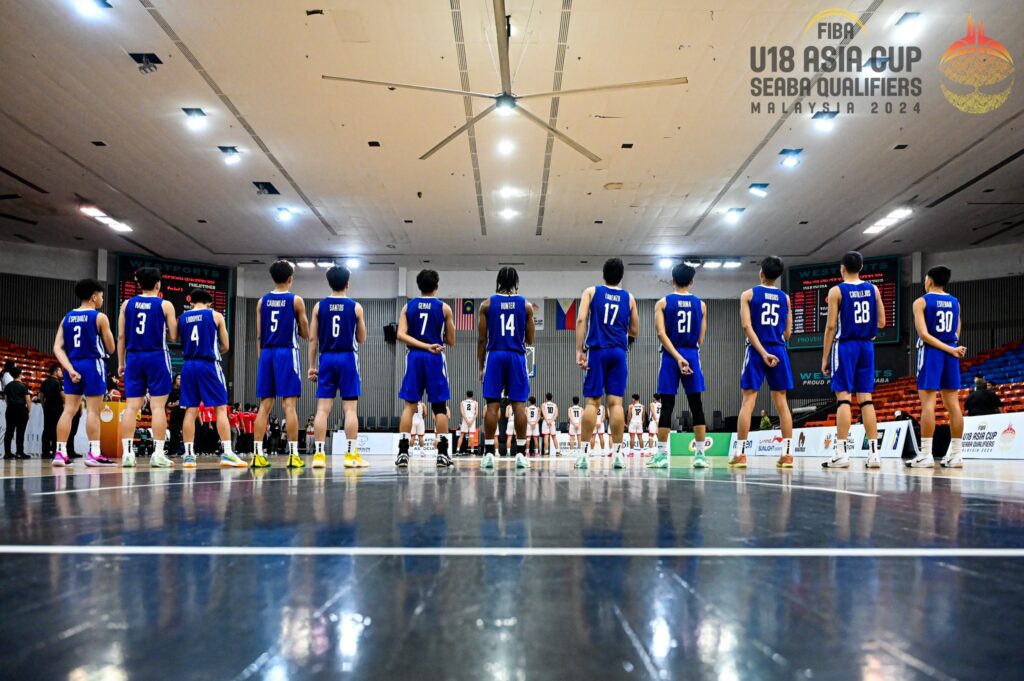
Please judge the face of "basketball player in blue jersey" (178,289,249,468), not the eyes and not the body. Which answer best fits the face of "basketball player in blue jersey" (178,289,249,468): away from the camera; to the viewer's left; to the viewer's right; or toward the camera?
away from the camera

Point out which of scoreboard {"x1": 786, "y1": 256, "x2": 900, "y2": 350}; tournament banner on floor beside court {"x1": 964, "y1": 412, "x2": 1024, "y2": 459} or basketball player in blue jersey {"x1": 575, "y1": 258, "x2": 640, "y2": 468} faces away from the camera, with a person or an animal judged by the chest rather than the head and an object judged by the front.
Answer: the basketball player in blue jersey

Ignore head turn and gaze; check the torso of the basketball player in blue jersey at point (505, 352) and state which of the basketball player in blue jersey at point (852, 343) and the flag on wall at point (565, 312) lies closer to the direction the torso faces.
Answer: the flag on wall

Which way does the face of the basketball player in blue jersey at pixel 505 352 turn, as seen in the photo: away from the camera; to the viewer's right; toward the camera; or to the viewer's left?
away from the camera

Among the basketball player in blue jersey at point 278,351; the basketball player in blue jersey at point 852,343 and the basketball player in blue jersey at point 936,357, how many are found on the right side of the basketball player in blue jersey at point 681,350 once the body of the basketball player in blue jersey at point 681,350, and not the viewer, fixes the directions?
2

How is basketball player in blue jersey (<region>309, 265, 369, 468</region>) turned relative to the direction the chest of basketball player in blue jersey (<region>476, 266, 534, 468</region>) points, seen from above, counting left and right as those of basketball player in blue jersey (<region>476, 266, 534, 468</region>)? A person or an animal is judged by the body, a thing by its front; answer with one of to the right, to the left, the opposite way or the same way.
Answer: the same way

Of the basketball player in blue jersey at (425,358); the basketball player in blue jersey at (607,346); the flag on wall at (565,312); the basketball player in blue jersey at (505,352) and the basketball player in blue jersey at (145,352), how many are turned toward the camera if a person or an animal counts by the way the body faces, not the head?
1

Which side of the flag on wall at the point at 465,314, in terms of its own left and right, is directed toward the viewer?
front

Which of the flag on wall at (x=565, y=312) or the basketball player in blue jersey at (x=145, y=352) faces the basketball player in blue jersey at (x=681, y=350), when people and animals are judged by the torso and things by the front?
the flag on wall

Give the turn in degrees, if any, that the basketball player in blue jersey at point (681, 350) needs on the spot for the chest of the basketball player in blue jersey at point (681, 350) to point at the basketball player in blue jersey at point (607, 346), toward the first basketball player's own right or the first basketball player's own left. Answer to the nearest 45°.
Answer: approximately 135° to the first basketball player's own left

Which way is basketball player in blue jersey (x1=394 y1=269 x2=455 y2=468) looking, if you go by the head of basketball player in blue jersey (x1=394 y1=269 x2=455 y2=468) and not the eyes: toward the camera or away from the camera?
away from the camera

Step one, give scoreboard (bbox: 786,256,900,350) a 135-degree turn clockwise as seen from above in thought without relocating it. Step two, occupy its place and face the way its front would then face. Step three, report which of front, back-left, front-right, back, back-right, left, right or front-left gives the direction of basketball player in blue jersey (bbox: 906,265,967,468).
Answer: back-left

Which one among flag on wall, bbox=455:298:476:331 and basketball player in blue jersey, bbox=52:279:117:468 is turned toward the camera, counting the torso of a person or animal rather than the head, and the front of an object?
the flag on wall

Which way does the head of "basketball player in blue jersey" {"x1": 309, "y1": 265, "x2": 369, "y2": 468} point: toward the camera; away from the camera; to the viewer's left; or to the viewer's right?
away from the camera

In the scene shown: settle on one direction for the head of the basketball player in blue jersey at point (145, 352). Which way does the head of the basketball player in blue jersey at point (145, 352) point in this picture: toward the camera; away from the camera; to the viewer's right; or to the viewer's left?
away from the camera

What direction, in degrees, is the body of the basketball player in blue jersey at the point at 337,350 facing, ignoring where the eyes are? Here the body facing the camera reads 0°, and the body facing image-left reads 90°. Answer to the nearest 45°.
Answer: approximately 180°

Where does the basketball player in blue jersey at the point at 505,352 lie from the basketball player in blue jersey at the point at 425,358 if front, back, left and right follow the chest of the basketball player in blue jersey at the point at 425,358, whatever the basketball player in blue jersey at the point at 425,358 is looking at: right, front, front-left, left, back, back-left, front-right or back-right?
back-right

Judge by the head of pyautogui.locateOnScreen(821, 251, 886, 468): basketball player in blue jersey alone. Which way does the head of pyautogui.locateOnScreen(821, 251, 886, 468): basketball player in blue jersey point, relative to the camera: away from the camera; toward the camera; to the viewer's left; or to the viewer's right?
away from the camera

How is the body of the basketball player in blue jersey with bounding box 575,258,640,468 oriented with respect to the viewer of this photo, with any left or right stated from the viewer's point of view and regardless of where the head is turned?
facing away from the viewer

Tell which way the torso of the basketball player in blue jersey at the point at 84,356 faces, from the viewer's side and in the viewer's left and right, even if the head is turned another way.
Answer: facing away from the viewer and to the right of the viewer
